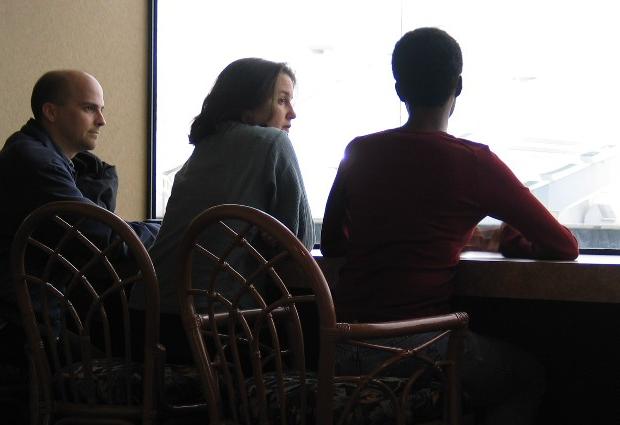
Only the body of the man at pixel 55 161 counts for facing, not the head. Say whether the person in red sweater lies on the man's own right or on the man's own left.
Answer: on the man's own right

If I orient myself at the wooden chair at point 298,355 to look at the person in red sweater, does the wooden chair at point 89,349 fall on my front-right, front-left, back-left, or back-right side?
back-left

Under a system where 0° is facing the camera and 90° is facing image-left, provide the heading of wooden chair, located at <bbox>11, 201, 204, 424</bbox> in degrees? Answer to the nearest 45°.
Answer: approximately 225°

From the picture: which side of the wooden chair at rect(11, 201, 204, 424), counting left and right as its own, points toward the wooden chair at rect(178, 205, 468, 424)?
right

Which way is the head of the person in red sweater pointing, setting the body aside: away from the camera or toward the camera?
away from the camera

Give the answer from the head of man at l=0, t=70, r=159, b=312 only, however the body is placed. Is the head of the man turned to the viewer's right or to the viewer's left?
to the viewer's right

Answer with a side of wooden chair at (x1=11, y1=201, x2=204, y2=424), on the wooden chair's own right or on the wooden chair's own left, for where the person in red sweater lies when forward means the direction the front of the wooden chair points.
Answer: on the wooden chair's own right

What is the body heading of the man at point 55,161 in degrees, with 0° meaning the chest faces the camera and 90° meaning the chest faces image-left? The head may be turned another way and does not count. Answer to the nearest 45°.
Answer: approximately 270°

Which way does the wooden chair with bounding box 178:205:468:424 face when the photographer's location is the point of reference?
facing away from the viewer and to the right of the viewer

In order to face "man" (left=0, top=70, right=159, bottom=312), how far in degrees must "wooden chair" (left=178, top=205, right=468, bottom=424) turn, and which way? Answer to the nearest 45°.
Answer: approximately 90° to its left
